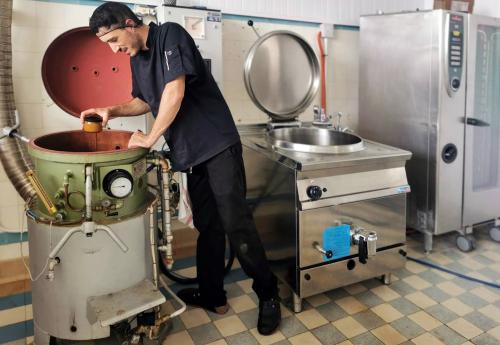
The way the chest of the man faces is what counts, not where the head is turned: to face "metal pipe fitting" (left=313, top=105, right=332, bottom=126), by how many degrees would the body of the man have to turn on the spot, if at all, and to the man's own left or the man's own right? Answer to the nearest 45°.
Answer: approximately 135° to the man's own right

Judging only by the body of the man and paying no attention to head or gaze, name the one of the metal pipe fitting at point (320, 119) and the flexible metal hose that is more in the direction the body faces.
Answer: the flexible metal hose

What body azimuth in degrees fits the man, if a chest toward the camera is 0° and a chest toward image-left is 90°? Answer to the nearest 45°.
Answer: approximately 90°

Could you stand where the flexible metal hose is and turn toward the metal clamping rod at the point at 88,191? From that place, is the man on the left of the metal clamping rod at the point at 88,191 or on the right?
left
